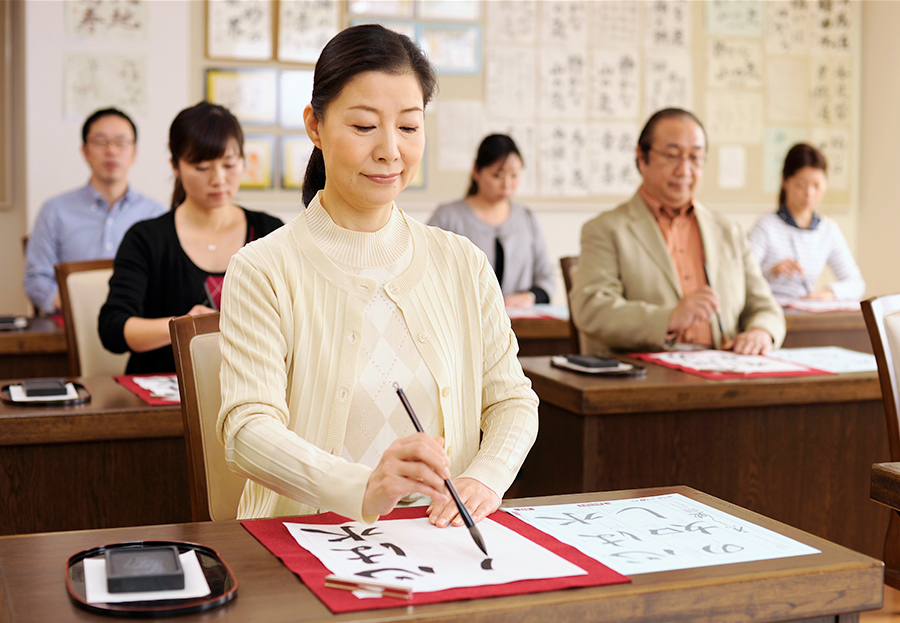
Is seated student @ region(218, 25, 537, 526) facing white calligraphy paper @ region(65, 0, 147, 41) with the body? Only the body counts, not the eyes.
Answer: no

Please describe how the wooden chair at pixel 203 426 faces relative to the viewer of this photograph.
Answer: facing the viewer and to the right of the viewer

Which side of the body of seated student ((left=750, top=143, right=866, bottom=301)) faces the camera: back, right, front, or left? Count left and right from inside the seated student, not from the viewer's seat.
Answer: front

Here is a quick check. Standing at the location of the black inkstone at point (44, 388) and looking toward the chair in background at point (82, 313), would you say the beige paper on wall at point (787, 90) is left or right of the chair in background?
right

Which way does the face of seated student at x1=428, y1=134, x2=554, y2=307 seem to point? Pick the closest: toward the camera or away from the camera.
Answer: toward the camera

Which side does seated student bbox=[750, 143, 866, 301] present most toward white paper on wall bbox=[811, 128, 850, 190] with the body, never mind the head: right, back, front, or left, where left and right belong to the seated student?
back

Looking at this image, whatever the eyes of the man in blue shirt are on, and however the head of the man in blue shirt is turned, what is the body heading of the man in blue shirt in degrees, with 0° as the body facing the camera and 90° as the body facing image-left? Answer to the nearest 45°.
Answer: approximately 0°

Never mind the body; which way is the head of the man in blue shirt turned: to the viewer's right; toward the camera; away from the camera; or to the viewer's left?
toward the camera

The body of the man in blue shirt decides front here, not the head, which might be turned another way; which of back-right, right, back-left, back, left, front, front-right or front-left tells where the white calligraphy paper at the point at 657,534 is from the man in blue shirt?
front
